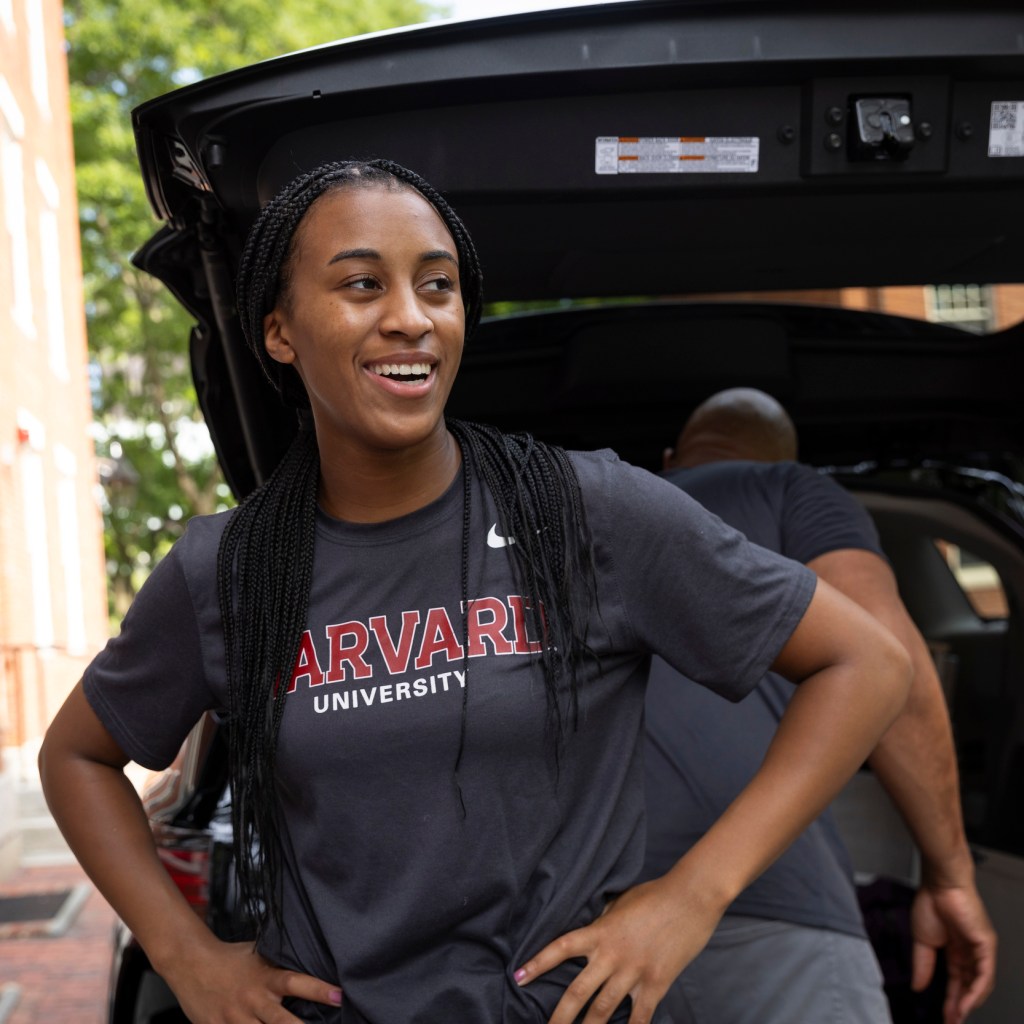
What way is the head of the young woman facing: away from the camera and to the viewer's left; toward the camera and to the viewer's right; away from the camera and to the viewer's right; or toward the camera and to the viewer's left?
toward the camera and to the viewer's right

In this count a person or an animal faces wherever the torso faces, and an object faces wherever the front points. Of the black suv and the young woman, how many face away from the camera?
1

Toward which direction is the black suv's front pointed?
away from the camera

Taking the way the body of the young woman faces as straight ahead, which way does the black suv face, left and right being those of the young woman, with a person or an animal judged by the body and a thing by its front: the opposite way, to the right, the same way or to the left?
the opposite way

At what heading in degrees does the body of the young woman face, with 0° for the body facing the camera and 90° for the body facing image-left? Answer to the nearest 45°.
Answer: approximately 0°
